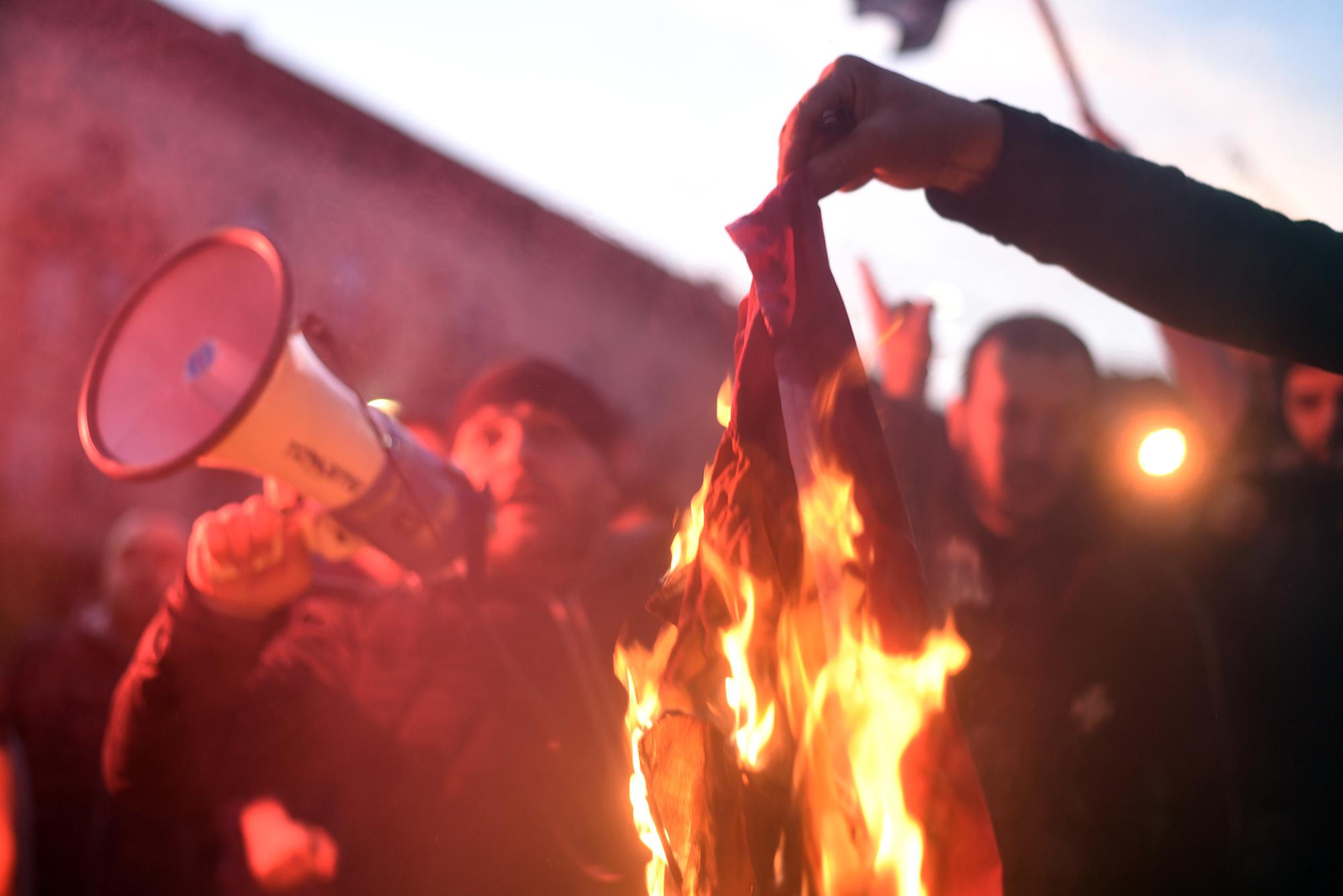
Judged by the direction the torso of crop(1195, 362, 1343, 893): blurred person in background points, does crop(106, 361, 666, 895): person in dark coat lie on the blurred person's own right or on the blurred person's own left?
on the blurred person's own right

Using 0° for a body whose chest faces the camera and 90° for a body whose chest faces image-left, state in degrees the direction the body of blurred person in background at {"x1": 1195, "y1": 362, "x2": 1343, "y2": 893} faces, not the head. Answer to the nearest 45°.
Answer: approximately 0°

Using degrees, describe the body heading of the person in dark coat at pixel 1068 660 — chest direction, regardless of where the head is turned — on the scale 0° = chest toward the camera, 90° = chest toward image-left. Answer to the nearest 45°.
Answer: approximately 0°
